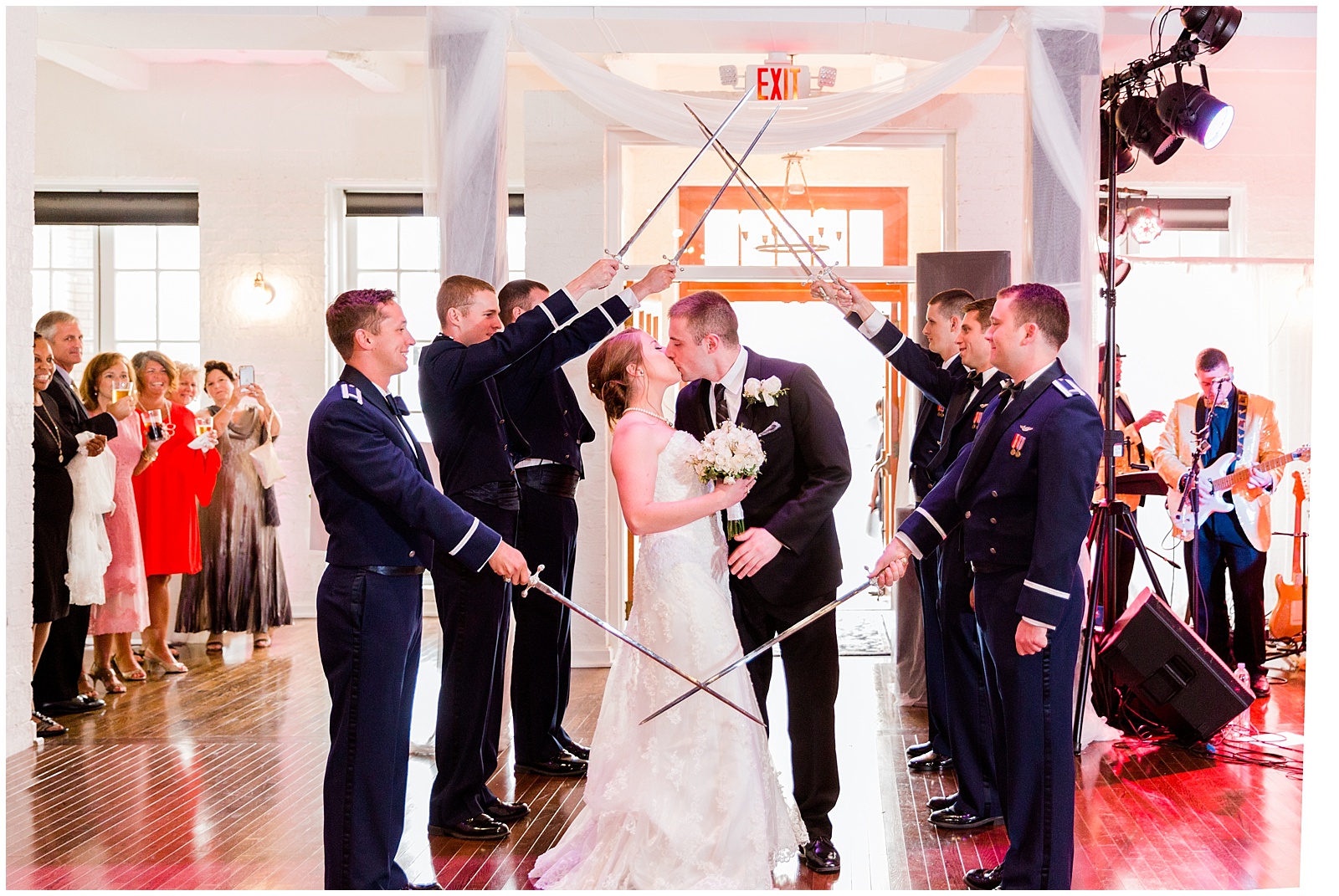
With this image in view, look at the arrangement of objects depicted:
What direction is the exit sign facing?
toward the camera

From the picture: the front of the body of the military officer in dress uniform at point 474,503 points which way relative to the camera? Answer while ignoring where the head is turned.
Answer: to the viewer's right

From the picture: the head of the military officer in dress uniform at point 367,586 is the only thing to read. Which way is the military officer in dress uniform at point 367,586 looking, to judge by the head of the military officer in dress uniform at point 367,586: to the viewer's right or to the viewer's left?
to the viewer's right

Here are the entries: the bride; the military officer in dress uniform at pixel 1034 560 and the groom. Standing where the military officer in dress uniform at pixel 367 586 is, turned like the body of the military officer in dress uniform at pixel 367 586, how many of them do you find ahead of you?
3

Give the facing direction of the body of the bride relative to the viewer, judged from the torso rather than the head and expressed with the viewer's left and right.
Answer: facing to the right of the viewer

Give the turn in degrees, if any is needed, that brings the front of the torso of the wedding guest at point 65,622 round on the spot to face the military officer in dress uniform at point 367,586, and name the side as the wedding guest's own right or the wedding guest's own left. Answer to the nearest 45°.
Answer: approximately 45° to the wedding guest's own right

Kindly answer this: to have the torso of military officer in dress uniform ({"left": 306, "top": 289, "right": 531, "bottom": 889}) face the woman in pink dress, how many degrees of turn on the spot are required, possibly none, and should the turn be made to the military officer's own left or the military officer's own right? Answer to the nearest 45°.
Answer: approximately 90° to the military officer's own left

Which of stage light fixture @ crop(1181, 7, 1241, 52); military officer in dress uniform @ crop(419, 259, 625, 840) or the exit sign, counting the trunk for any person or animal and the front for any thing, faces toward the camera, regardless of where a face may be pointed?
the exit sign

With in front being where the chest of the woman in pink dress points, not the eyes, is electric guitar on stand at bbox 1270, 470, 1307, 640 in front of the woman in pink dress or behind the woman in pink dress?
in front

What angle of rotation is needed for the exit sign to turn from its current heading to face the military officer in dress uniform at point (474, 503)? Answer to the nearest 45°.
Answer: approximately 45° to its right

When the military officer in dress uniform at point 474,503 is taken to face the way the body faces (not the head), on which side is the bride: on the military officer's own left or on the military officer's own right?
on the military officer's own right

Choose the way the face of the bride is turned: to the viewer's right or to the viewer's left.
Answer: to the viewer's right

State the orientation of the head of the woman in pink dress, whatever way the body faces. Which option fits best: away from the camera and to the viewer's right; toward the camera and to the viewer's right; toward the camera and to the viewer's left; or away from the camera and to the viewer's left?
toward the camera and to the viewer's right

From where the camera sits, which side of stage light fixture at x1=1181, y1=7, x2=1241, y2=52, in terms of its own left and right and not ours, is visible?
right

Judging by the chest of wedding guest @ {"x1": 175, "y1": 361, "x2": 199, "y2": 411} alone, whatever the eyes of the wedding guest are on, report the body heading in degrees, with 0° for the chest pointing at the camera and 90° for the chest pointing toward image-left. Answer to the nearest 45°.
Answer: approximately 315°

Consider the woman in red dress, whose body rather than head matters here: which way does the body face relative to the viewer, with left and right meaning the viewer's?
facing the viewer and to the right of the viewer

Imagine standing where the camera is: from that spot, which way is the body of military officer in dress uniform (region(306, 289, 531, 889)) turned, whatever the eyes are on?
to the viewer's right
